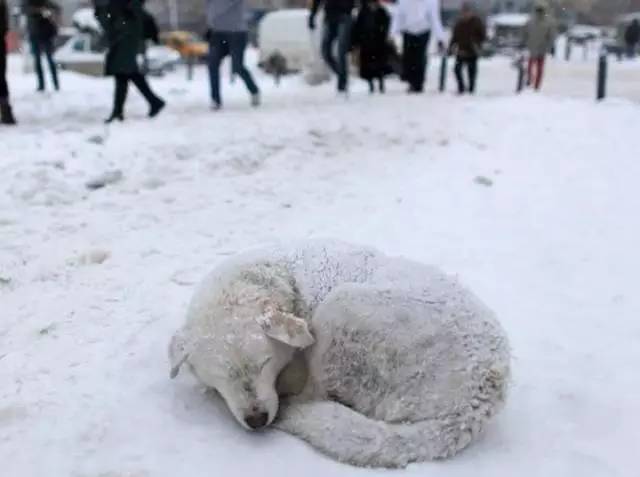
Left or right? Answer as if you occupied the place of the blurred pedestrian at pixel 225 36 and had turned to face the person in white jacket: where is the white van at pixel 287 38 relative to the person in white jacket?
left

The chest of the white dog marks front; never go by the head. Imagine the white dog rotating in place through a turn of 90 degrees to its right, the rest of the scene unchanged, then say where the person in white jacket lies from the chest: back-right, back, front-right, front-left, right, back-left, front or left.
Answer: front-right
